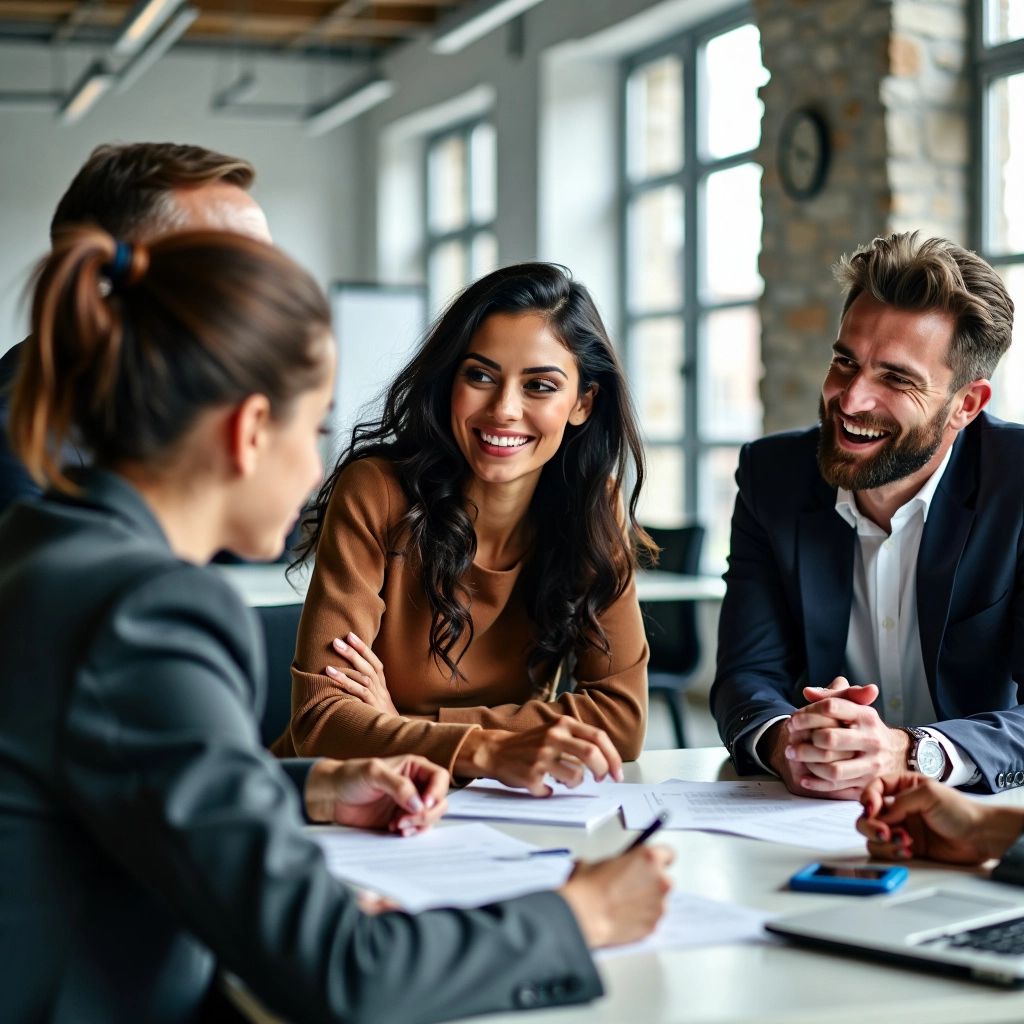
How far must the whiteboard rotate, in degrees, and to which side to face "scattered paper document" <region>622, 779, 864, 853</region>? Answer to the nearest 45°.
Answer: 0° — it already faces it

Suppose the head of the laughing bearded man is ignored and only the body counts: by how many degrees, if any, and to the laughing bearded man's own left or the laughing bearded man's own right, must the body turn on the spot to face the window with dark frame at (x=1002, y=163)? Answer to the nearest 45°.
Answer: approximately 135° to the laughing bearded man's own right

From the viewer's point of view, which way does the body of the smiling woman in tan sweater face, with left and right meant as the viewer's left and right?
facing the viewer

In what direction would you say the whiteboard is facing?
toward the camera

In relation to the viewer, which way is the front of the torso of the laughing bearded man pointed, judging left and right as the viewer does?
facing the viewer and to the left of the viewer

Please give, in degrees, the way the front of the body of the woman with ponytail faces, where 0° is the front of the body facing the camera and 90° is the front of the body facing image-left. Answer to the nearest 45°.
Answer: approximately 225°

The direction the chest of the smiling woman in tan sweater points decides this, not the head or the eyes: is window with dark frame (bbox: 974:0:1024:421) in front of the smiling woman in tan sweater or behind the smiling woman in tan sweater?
behind

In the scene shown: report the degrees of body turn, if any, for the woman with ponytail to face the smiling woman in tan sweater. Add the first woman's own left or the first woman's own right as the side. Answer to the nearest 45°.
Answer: approximately 45° to the first woman's own left

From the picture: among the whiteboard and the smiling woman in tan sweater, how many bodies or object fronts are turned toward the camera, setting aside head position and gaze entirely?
2

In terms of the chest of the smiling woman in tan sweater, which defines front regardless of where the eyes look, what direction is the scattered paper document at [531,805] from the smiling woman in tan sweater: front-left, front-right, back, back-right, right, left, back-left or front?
front

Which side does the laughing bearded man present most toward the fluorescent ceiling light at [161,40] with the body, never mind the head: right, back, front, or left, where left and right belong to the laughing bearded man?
right

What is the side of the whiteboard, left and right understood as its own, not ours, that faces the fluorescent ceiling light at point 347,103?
front

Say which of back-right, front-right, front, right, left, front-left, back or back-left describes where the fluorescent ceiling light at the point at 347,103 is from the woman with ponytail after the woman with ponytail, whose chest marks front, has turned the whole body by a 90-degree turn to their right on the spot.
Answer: back-left

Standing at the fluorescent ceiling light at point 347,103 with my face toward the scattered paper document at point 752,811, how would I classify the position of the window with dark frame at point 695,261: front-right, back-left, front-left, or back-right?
front-left
